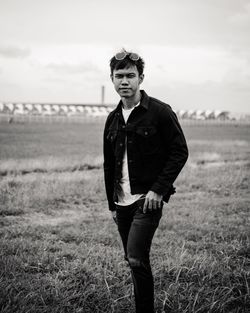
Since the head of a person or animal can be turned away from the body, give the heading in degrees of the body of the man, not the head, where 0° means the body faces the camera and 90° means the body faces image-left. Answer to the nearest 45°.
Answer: approximately 45°
